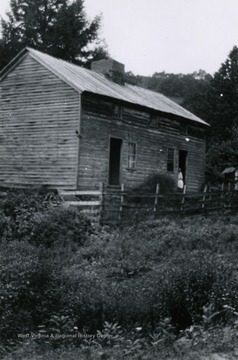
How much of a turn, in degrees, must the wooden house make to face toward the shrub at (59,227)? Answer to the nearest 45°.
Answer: approximately 45° to its right

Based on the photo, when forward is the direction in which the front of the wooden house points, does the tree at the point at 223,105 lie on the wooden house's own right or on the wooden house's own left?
on the wooden house's own left

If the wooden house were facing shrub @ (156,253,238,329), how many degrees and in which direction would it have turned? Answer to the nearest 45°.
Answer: approximately 45° to its right

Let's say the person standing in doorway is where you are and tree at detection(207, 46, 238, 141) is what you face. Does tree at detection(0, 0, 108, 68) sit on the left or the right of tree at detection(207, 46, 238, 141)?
left

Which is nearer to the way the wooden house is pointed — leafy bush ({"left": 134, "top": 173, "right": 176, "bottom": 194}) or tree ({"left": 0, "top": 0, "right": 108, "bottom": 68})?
the leafy bush

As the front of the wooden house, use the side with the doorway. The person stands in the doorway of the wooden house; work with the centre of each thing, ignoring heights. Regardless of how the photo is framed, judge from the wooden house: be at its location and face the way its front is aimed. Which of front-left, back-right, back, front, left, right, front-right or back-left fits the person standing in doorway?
left

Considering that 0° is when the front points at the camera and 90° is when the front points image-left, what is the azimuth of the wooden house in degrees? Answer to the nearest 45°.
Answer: approximately 315°

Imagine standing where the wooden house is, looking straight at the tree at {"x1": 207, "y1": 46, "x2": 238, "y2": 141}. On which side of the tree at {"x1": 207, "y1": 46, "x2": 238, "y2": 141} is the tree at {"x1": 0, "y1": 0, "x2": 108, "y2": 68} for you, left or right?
left

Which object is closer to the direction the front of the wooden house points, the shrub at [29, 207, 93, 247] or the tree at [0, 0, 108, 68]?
the shrub

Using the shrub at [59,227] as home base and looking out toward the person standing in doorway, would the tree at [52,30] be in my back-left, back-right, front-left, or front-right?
front-left

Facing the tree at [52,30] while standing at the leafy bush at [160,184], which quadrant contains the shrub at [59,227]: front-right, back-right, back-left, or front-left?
back-left
